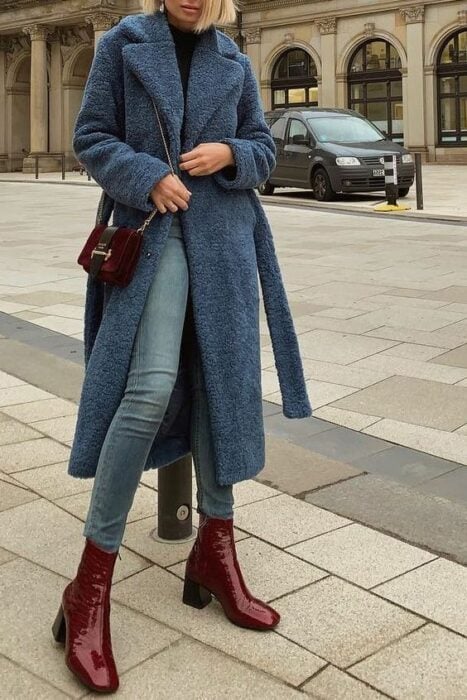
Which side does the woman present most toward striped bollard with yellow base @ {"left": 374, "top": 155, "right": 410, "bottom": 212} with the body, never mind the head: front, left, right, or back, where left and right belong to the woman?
back

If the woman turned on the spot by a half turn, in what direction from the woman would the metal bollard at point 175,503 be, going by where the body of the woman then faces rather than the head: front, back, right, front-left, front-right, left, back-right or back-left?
front

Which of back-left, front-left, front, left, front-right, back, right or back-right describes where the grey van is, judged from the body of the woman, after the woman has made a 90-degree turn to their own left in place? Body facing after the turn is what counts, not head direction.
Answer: left

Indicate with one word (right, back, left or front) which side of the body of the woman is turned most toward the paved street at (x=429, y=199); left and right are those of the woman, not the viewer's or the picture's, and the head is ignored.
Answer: back

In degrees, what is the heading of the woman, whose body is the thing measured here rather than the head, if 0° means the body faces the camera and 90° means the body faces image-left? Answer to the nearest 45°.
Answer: approximately 0°
